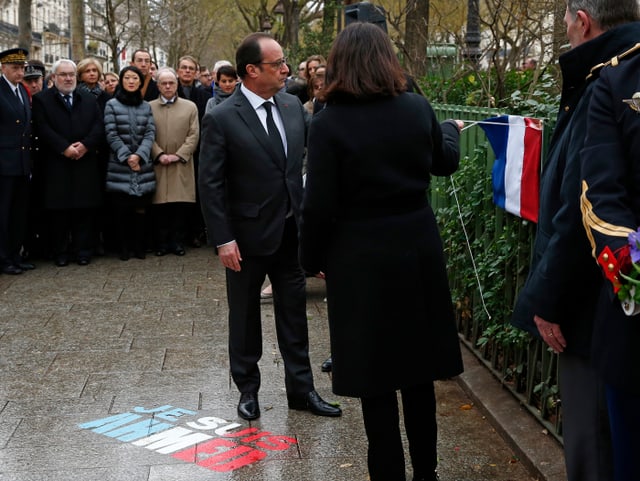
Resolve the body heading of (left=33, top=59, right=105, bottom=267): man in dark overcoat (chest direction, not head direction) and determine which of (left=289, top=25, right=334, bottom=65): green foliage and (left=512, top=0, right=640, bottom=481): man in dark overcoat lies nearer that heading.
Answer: the man in dark overcoat

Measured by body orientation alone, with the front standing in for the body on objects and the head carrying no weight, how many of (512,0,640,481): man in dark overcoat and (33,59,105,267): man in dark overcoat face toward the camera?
1

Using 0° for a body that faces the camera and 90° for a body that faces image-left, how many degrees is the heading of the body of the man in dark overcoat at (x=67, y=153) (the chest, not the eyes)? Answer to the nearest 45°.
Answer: approximately 0°

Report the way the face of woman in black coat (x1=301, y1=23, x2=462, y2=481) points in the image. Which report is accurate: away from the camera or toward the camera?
away from the camera

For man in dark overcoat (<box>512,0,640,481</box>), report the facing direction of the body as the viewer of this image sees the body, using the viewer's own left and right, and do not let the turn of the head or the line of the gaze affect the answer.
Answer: facing away from the viewer and to the left of the viewer

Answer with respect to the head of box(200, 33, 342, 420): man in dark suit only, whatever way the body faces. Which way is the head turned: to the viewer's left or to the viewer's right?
to the viewer's right

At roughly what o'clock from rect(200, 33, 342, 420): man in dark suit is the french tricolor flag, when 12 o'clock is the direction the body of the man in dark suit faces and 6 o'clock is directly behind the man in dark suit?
The french tricolor flag is roughly at 11 o'clock from the man in dark suit.

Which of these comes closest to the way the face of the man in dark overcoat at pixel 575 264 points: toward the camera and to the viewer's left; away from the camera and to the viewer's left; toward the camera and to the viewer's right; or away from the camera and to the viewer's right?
away from the camera and to the viewer's left
